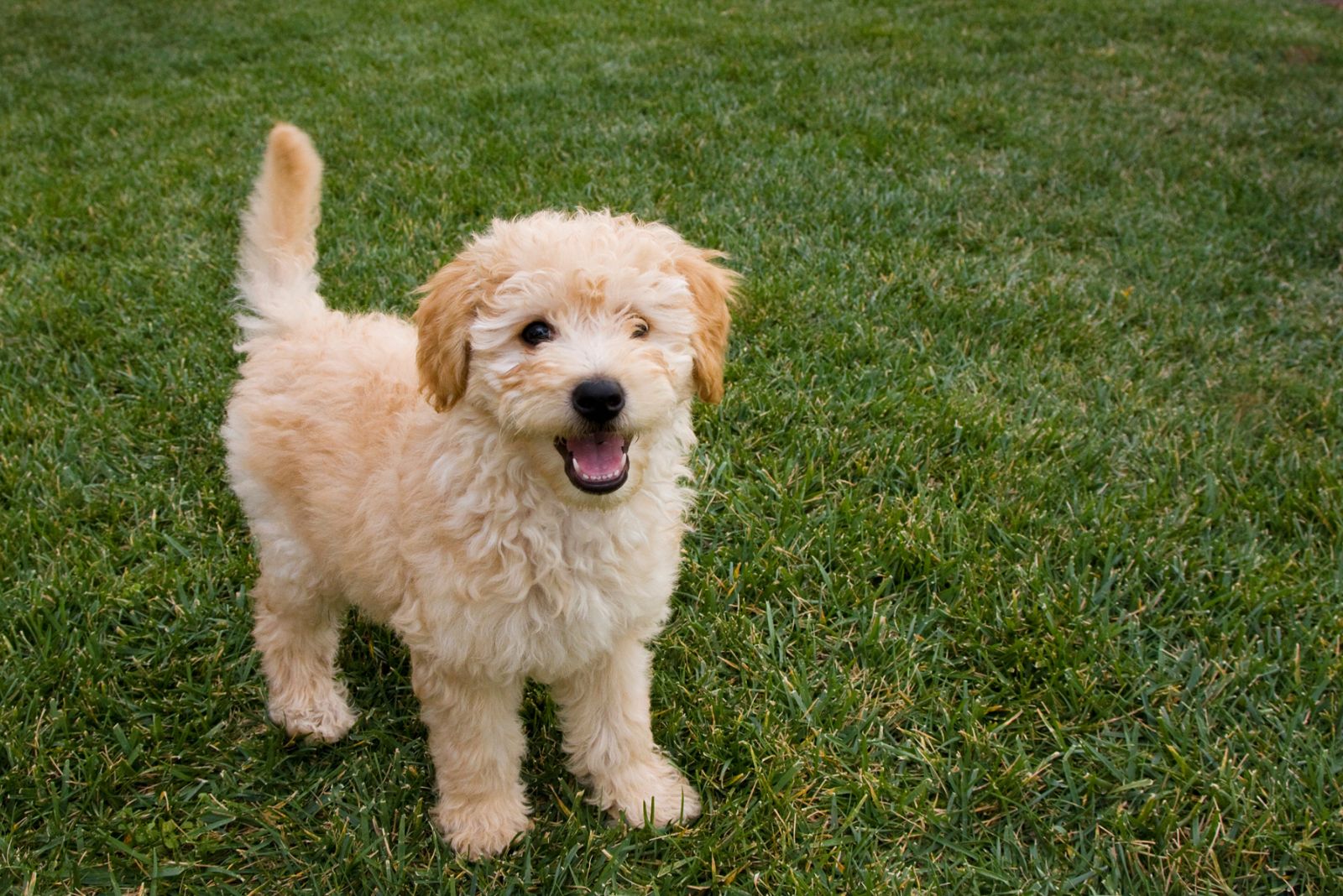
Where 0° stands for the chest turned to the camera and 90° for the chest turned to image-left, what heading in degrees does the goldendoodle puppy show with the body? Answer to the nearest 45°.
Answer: approximately 315°
